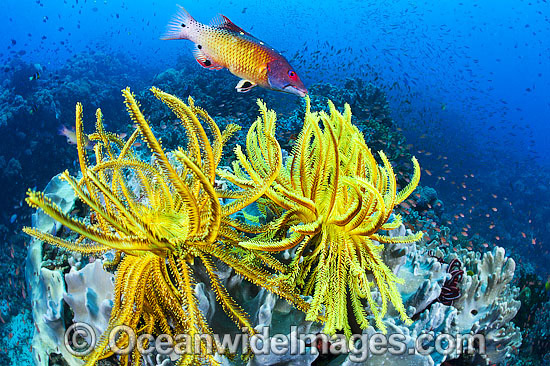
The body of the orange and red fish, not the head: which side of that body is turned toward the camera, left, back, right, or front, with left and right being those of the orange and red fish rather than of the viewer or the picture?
right
